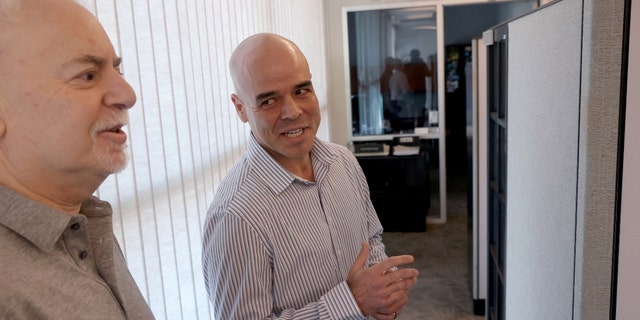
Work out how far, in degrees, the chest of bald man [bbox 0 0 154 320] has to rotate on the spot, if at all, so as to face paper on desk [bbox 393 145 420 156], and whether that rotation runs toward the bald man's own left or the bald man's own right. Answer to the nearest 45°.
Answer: approximately 90° to the bald man's own left

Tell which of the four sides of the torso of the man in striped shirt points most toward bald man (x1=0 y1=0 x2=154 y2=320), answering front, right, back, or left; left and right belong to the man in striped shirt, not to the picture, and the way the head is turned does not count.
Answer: right

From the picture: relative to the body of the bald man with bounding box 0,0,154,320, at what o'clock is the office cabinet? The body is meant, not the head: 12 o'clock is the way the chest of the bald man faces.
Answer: The office cabinet is roughly at 9 o'clock from the bald man.

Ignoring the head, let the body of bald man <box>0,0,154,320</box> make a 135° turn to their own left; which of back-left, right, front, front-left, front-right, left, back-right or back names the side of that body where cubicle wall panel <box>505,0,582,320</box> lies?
right

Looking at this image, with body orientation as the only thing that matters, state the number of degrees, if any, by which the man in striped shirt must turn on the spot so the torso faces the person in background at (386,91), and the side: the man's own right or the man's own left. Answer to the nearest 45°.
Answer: approximately 135° to the man's own left

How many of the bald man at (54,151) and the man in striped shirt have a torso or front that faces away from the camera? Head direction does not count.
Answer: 0

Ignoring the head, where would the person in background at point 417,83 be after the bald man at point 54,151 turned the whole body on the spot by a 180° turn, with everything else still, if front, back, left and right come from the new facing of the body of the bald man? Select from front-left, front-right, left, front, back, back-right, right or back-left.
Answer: right

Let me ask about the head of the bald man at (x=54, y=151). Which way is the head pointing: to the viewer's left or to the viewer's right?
to the viewer's right

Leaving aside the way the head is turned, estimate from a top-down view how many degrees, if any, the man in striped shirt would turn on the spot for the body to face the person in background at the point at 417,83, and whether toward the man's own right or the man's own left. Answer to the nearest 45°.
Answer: approximately 135° to the man's own left

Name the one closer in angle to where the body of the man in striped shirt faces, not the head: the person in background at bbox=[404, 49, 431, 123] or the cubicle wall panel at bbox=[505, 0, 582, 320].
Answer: the cubicle wall panel

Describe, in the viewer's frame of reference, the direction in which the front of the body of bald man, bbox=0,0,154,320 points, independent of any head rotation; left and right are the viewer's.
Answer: facing the viewer and to the right of the viewer

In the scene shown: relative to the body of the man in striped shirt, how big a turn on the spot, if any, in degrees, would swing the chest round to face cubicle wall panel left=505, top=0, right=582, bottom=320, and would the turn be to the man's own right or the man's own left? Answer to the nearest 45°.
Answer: approximately 45° to the man's own left

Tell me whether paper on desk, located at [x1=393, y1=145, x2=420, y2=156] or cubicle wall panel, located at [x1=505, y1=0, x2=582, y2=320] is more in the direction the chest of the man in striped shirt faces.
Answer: the cubicle wall panel

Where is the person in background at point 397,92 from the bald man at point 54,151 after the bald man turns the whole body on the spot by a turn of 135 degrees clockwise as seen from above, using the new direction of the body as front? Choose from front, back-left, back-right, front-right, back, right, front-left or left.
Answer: back-right
